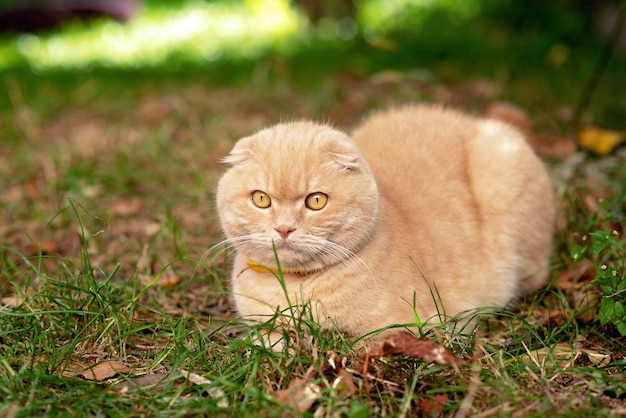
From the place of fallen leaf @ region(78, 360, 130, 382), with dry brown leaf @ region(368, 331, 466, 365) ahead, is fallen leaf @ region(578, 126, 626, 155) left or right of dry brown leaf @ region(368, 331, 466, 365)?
left

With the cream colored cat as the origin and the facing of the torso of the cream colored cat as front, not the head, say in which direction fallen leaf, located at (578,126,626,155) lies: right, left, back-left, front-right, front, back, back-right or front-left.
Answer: back

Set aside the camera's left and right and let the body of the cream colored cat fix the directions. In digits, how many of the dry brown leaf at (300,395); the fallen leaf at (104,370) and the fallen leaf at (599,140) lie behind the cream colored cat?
1

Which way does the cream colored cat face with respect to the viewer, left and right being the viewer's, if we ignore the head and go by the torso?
facing the viewer and to the left of the viewer

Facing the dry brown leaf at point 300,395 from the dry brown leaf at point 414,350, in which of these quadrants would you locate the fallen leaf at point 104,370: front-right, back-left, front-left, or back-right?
front-right

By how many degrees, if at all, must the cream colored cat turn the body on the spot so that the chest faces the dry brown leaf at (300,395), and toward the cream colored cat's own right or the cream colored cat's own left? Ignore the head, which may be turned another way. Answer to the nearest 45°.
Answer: approximately 45° to the cream colored cat's own left

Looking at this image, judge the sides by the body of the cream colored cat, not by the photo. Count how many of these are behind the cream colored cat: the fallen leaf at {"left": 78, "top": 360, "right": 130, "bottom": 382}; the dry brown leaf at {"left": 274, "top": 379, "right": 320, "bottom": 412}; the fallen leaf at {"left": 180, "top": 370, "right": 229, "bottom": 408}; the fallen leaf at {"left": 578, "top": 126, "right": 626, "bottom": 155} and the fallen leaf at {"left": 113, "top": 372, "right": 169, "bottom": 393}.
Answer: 1

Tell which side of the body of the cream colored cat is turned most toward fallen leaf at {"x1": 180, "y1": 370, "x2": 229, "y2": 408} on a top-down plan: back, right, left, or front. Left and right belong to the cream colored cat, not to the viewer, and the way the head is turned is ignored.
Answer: front

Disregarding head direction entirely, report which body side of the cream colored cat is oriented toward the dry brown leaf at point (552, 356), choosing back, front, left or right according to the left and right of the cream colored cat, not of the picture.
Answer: left

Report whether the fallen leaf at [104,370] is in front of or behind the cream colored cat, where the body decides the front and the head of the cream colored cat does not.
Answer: in front

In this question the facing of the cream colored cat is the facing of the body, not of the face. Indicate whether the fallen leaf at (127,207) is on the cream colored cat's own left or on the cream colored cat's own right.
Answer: on the cream colored cat's own right

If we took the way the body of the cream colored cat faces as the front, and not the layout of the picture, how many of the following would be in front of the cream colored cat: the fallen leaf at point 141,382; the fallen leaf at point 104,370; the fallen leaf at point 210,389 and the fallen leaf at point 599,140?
3

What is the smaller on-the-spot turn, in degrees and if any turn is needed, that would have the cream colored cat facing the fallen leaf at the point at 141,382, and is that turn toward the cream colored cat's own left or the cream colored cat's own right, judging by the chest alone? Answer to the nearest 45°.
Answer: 0° — it already faces it
